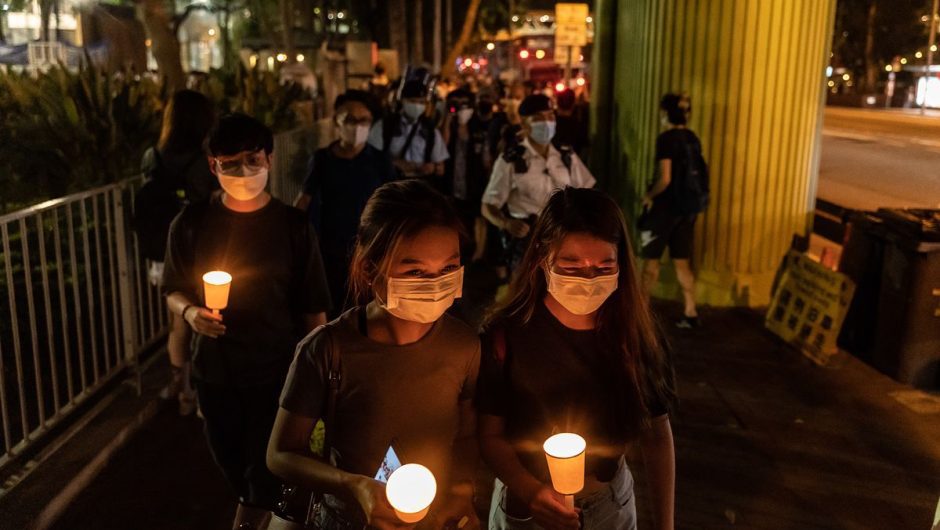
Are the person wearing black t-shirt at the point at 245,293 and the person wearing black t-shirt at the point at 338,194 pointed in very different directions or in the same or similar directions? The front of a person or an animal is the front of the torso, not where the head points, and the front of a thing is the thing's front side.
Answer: same or similar directions

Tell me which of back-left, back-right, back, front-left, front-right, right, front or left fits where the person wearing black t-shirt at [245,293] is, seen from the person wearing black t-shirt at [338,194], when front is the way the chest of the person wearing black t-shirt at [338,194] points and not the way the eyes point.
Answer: front

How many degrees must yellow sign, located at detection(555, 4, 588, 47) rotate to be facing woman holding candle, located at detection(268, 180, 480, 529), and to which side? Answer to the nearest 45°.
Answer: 0° — it already faces them

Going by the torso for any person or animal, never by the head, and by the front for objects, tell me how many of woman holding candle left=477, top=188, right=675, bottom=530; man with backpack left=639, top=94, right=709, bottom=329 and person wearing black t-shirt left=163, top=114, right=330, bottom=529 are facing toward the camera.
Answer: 2

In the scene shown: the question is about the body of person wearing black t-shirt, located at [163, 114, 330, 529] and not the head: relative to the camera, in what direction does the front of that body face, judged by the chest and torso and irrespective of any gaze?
toward the camera

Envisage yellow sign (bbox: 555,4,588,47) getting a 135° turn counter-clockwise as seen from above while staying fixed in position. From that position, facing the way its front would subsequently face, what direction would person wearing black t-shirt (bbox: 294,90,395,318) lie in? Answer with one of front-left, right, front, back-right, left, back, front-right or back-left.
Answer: back-right

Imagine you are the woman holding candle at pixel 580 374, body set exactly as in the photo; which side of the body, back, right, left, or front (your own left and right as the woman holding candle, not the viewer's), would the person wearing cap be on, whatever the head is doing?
back

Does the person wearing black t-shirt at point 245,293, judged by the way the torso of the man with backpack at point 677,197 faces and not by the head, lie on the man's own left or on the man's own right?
on the man's own left

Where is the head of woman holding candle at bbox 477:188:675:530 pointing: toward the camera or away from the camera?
toward the camera

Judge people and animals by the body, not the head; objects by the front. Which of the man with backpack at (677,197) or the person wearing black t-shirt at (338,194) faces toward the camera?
the person wearing black t-shirt

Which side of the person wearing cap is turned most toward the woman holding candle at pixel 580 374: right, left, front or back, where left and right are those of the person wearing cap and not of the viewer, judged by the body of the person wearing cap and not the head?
front

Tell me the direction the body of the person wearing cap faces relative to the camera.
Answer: toward the camera

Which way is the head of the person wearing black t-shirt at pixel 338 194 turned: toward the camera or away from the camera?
toward the camera

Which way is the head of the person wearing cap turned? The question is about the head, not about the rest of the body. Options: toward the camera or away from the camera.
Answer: toward the camera
